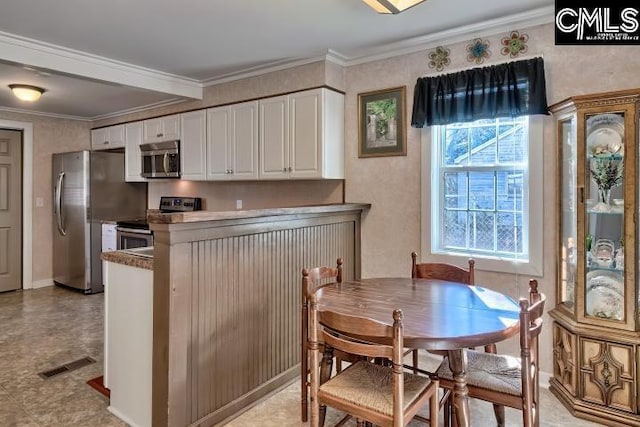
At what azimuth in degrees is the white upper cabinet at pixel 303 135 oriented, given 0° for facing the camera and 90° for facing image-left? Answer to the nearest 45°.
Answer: approximately 45°

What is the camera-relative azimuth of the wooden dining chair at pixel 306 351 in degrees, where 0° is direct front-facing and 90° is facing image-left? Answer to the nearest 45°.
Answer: approximately 315°

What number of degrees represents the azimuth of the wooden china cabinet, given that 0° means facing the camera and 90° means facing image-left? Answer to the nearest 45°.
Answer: approximately 45°

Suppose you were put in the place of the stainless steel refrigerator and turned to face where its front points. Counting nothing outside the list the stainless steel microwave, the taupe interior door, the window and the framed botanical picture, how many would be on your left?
3

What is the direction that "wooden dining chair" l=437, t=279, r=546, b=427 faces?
to the viewer's left

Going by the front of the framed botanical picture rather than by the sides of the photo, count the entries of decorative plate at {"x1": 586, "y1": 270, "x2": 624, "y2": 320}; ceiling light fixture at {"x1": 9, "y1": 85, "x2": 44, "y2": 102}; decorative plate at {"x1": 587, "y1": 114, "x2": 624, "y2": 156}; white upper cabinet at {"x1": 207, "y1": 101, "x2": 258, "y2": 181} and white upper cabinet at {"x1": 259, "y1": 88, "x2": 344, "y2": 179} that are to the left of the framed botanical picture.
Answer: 2

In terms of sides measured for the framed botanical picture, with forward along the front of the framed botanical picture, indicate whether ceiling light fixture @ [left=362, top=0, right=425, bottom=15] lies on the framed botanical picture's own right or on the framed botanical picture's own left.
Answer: on the framed botanical picture's own left

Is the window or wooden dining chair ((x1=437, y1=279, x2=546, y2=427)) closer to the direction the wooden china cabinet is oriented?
the wooden dining chair

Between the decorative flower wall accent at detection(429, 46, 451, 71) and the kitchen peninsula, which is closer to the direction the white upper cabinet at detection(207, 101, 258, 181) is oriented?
the kitchen peninsula

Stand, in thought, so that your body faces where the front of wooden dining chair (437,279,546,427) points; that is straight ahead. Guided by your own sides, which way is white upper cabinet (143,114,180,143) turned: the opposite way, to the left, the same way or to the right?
to the left

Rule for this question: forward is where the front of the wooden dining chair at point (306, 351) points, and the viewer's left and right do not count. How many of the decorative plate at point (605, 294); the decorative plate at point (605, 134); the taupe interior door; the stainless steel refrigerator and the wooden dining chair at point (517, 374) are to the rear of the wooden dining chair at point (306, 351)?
2
